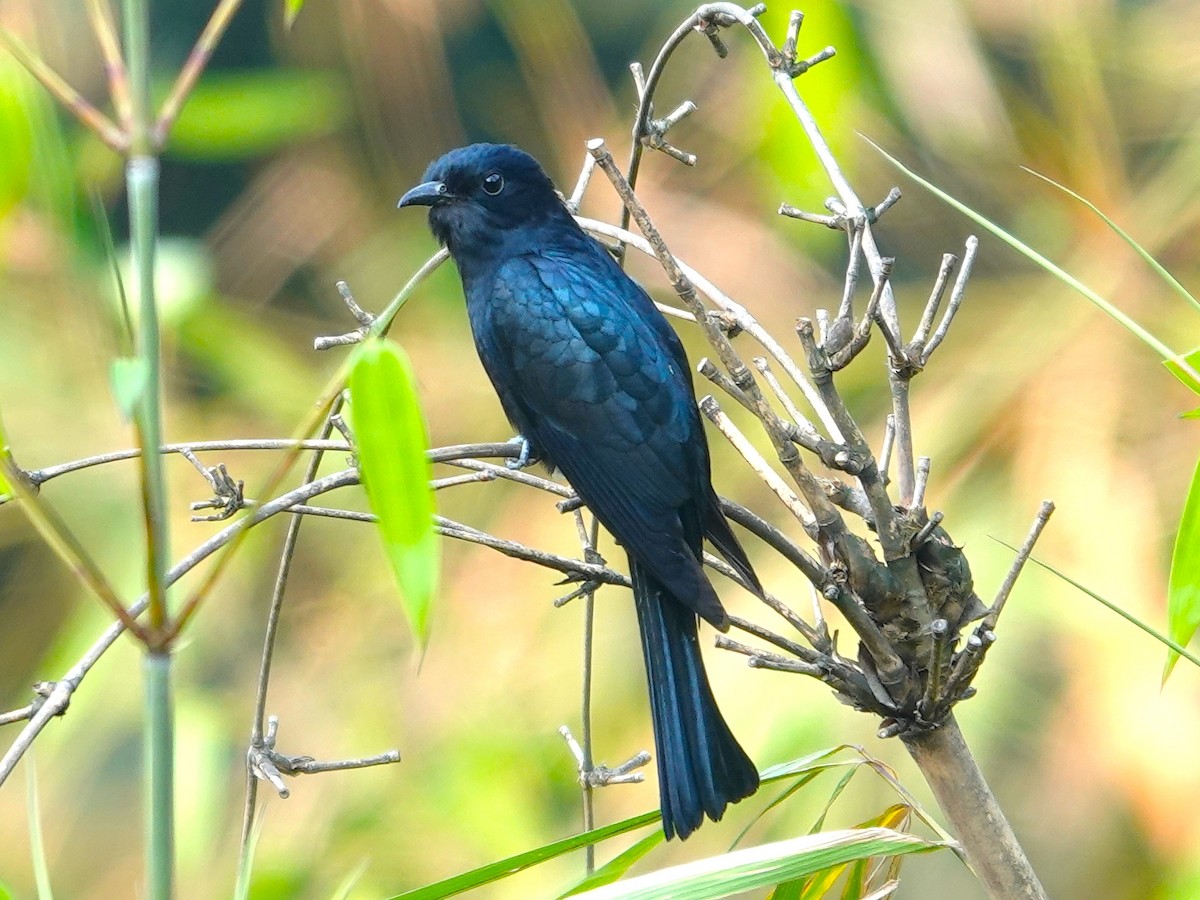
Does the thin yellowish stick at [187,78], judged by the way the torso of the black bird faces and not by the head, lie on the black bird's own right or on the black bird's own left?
on the black bird's own left

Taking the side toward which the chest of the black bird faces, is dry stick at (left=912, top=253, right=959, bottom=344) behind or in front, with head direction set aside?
behind

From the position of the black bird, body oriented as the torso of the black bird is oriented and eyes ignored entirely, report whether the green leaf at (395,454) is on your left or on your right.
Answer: on your left

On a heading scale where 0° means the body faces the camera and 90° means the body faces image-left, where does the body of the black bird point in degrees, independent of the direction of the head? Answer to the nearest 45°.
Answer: approximately 135°

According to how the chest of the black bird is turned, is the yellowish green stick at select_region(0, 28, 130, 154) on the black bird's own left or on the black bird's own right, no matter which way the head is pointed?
on the black bird's own left
